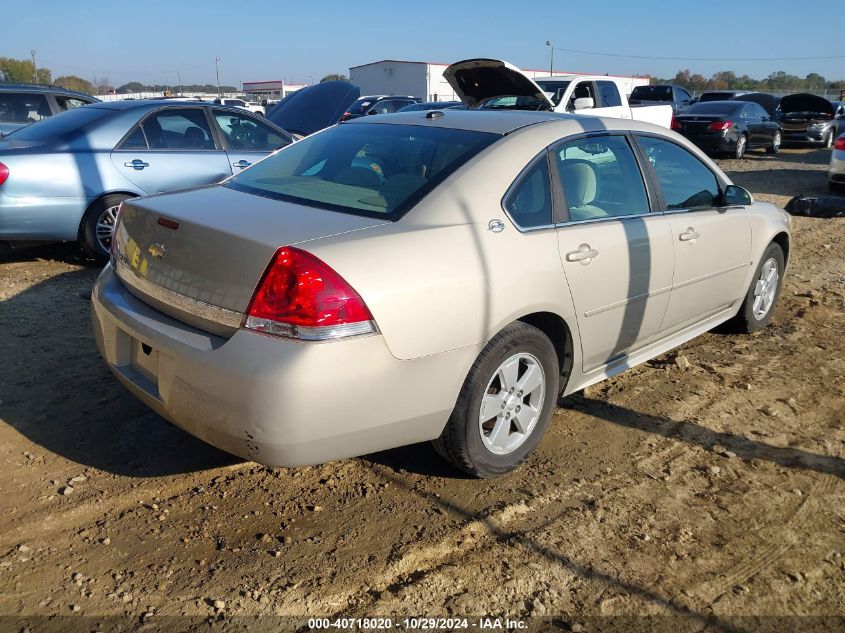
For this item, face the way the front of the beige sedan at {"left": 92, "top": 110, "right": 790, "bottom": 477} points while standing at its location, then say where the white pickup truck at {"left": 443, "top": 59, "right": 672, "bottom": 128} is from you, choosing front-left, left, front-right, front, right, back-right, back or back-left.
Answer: front-left

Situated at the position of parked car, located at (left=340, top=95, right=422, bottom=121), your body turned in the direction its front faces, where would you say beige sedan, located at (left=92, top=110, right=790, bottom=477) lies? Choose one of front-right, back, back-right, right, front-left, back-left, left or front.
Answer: front-left

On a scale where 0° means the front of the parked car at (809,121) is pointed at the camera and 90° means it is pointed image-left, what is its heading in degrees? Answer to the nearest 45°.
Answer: approximately 45°

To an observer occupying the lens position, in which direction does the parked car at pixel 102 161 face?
facing away from the viewer and to the right of the viewer

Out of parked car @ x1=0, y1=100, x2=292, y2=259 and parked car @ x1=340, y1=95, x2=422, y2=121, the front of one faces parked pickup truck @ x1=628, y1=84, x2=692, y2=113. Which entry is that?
parked car @ x1=0, y1=100, x2=292, y2=259

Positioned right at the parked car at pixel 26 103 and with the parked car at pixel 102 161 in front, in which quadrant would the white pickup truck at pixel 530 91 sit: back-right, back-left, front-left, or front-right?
front-left

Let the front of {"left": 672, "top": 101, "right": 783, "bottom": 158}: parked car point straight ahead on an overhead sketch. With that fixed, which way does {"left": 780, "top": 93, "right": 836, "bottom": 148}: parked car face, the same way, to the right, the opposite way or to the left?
the opposite way

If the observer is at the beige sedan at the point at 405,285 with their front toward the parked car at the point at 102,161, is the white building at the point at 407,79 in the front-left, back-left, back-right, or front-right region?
front-right

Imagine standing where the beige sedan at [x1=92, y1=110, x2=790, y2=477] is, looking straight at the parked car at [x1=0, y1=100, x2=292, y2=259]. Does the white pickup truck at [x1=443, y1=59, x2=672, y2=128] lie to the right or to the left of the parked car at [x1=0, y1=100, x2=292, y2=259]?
right

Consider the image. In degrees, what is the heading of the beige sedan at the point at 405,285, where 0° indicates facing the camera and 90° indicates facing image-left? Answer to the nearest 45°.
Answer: approximately 225°
